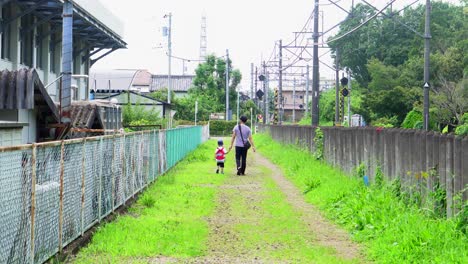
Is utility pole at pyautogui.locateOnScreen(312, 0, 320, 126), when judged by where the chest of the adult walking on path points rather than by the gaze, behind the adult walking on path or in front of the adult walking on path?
in front

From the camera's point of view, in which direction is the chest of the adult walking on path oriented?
away from the camera

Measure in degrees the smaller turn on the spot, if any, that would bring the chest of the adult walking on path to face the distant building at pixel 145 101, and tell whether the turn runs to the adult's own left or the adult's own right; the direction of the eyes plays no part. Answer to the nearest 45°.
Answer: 0° — they already face it

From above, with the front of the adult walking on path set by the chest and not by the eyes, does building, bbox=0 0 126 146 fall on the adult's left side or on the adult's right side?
on the adult's left side

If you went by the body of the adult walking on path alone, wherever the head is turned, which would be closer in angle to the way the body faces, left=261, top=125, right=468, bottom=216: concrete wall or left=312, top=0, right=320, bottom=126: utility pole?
the utility pole
